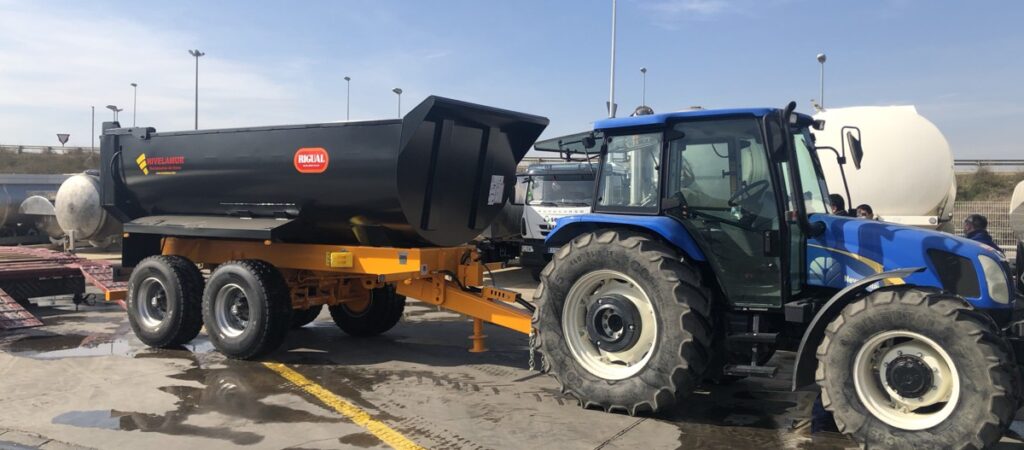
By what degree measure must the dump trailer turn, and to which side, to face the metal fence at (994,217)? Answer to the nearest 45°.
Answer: approximately 45° to its left

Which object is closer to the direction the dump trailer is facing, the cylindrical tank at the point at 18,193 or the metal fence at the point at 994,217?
the metal fence

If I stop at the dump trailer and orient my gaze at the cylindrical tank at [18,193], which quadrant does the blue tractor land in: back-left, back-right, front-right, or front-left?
back-right

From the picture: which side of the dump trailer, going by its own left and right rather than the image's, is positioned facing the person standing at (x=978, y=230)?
front

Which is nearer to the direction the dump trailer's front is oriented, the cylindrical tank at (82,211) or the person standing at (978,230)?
the person standing

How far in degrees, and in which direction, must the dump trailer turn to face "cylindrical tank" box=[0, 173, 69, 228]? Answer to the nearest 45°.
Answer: approximately 180°

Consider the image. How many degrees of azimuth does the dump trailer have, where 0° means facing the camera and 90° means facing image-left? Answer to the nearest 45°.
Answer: approximately 315°

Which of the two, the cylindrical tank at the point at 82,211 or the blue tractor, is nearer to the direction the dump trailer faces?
the blue tractor

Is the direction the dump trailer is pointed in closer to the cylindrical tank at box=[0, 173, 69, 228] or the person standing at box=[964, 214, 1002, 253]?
the person standing

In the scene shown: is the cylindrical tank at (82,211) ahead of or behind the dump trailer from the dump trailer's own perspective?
behind
